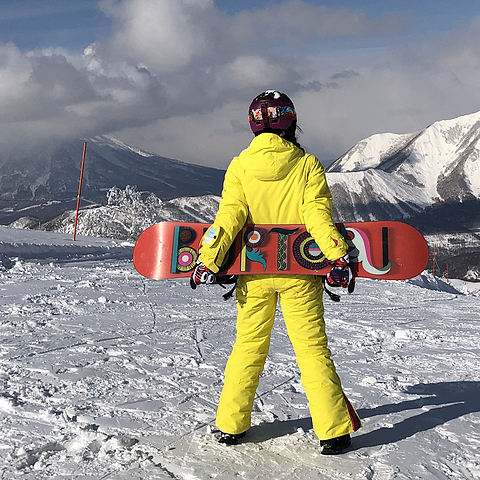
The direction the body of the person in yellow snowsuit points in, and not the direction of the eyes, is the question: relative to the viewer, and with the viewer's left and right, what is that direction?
facing away from the viewer

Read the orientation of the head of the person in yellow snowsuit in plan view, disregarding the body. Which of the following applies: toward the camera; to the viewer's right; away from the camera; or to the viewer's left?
away from the camera
